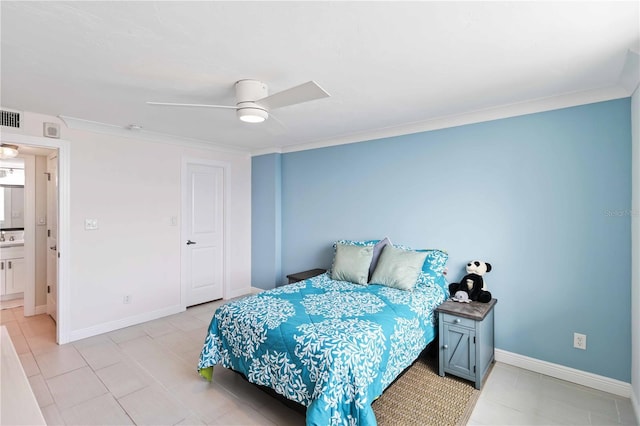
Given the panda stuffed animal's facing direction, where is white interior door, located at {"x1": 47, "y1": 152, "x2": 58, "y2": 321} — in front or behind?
in front

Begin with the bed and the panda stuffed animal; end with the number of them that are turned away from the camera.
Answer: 0

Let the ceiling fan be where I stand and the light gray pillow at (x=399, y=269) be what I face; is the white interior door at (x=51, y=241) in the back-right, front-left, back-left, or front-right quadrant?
back-left

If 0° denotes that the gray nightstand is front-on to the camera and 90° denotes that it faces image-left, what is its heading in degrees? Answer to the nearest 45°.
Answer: approximately 45°

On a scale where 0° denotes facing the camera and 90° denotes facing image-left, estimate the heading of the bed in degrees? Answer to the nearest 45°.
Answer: approximately 45°
